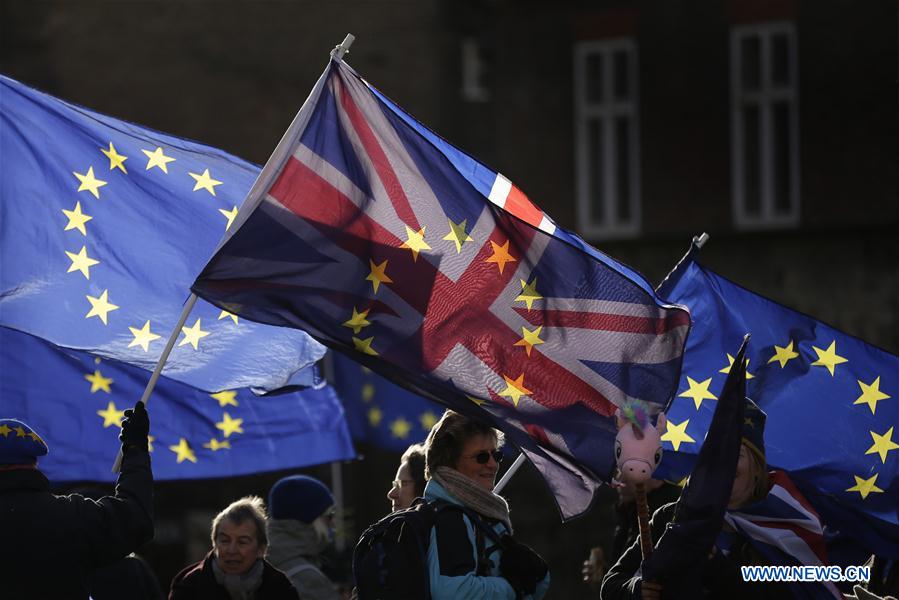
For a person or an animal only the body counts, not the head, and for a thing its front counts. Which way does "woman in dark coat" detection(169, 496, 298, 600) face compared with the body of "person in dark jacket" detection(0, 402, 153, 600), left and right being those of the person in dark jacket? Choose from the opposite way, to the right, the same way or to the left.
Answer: the opposite way

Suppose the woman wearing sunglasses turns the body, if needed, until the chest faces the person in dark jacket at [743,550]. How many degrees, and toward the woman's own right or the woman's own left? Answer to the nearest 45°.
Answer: approximately 45° to the woman's own left

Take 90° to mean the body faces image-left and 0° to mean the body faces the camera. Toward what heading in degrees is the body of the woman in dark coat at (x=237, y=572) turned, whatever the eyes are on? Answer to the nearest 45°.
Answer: approximately 0°

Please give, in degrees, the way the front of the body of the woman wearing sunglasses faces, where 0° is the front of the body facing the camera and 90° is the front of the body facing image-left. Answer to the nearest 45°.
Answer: approximately 315°

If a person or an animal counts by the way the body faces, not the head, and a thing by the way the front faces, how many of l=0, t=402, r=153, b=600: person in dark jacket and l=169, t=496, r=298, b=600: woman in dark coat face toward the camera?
1

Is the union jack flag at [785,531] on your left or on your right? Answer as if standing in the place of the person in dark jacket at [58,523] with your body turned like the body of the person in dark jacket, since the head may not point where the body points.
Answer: on your right

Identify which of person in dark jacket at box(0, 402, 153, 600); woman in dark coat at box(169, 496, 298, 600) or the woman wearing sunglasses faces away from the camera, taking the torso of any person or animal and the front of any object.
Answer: the person in dark jacket

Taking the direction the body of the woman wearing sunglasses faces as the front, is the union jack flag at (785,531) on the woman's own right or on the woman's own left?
on the woman's own left

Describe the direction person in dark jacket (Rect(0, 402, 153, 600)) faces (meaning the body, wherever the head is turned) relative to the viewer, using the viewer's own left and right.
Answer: facing away from the viewer
